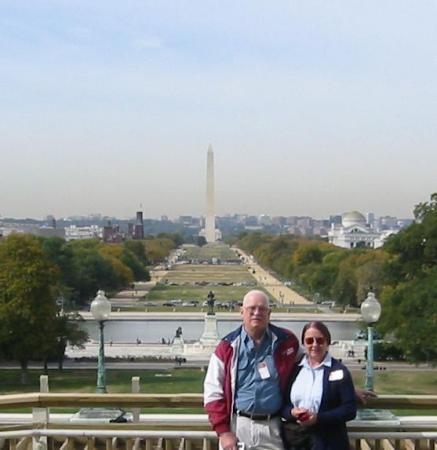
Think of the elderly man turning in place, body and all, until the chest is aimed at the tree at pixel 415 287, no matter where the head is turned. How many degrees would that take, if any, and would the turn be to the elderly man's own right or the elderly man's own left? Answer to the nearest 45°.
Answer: approximately 180°

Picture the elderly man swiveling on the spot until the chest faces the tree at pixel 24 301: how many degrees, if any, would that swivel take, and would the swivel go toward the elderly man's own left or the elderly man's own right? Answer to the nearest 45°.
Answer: approximately 180°

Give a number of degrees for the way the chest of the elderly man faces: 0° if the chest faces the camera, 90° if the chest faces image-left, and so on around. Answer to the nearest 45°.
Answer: approximately 0°

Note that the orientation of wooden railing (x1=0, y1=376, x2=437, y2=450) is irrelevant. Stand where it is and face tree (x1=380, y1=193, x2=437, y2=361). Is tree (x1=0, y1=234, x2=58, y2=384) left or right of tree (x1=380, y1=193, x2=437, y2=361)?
left
